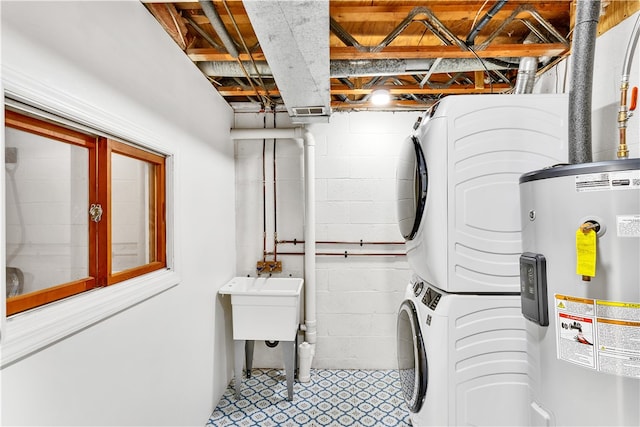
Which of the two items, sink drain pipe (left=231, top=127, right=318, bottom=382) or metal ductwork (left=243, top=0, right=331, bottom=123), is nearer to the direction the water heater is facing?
the metal ductwork

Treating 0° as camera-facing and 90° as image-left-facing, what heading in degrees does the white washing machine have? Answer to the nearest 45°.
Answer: approximately 90°

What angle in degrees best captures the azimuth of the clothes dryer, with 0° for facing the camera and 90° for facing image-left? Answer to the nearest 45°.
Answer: approximately 90°

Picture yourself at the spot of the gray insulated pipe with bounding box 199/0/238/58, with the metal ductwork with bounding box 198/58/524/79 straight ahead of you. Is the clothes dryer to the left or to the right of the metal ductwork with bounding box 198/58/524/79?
right
